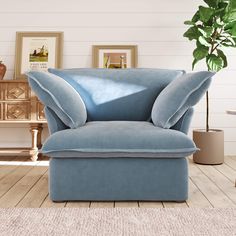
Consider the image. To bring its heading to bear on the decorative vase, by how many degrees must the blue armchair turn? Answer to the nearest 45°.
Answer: approximately 135° to its right

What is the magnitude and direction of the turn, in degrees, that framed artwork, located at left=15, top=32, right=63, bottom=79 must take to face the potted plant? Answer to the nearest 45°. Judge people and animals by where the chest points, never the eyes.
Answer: approximately 45° to its left

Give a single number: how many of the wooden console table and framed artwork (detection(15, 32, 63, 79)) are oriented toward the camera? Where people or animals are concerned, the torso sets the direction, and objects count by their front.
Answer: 2

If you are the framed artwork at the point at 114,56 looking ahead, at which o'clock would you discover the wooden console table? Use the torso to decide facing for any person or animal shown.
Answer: The wooden console table is roughly at 2 o'clock from the framed artwork.

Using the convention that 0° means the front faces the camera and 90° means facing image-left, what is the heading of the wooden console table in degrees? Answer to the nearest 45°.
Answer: approximately 0°

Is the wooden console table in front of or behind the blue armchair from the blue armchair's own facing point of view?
behind

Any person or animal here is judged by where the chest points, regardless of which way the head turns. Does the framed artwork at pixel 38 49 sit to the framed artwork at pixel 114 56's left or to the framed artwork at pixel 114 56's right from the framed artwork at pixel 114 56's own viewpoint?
on its right

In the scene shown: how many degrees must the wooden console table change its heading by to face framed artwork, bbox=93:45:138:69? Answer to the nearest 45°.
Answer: approximately 90° to its left
